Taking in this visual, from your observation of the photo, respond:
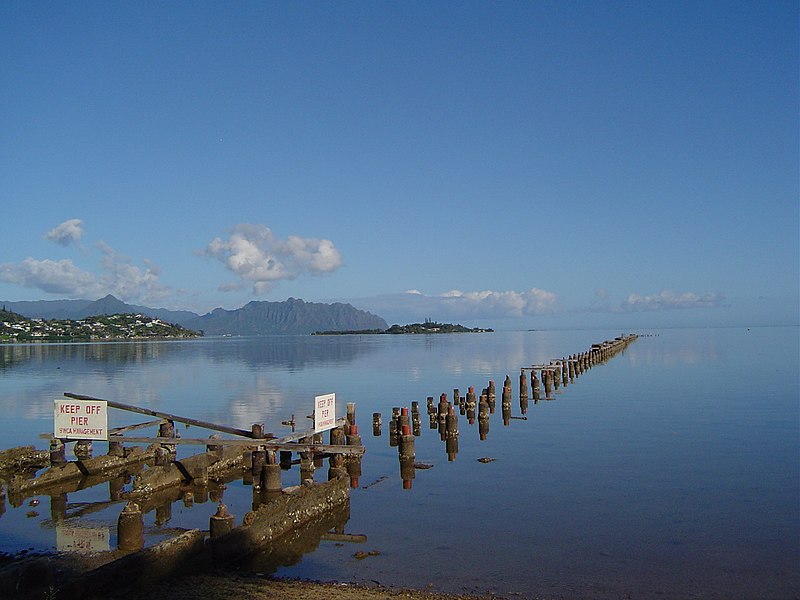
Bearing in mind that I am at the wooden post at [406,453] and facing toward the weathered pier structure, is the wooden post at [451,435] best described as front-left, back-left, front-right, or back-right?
back-right

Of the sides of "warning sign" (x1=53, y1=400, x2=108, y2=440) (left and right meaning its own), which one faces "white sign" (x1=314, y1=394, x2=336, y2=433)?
left

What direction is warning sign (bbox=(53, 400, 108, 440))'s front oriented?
toward the camera

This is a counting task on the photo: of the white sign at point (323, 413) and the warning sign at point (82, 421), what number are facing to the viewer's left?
0

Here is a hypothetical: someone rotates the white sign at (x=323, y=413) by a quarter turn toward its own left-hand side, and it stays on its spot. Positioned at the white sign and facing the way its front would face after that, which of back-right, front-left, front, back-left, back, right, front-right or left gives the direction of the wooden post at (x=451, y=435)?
front

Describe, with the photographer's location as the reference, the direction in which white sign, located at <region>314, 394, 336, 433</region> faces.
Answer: facing the viewer and to the right of the viewer

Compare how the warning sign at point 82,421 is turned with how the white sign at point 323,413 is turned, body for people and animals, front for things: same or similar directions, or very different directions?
same or similar directions

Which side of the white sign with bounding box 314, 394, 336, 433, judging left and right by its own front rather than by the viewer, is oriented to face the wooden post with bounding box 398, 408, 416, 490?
left
